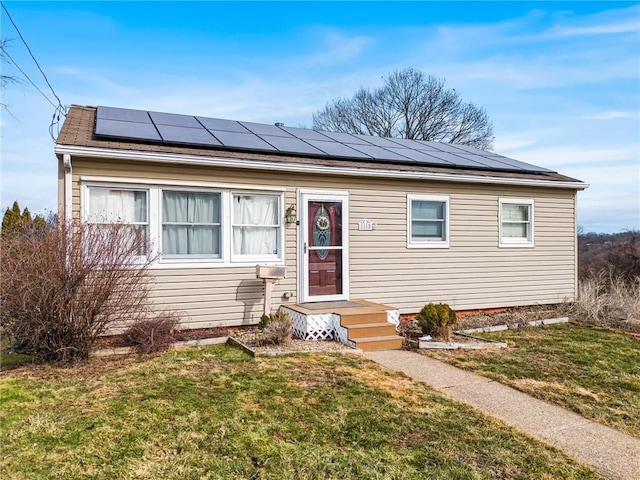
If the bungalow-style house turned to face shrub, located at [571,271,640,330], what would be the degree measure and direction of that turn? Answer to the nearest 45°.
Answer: approximately 45° to its left

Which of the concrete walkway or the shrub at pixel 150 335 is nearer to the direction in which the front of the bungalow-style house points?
the concrete walkway

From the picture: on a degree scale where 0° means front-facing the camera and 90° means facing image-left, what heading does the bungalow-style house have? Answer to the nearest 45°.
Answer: approximately 315°

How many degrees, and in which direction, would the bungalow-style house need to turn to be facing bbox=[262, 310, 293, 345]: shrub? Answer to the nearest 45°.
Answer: approximately 45° to its right

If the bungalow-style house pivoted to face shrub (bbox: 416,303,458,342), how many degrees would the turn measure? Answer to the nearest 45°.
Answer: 0° — it already faces it

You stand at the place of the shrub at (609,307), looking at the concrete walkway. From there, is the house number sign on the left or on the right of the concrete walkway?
right

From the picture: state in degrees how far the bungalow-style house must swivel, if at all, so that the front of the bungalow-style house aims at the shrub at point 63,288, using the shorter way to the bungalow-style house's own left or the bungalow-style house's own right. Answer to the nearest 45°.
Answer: approximately 90° to the bungalow-style house's own right

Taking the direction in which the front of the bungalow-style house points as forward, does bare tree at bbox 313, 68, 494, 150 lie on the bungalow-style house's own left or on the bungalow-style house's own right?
on the bungalow-style house's own left
